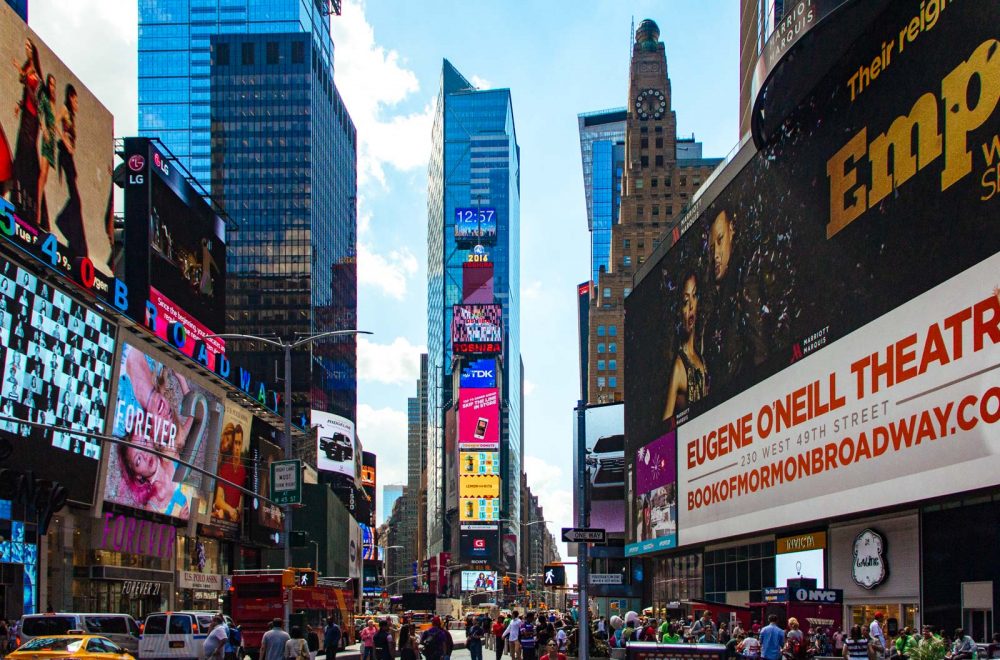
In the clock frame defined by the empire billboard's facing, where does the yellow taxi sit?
The yellow taxi is roughly at 12 o'clock from the empire billboard.

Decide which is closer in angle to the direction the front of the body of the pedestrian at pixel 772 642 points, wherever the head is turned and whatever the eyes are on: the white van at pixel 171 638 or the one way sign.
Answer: the white van

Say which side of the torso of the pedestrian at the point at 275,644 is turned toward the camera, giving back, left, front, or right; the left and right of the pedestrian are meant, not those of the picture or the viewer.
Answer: back

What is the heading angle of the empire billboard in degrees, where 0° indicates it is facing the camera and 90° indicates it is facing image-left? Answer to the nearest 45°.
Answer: approximately 45°

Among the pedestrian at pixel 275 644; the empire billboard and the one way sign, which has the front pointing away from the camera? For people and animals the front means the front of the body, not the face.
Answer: the pedestrian

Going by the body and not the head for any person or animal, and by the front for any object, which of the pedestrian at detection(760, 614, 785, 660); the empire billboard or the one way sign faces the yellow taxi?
the empire billboard

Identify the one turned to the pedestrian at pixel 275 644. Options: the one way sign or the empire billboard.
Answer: the empire billboard
